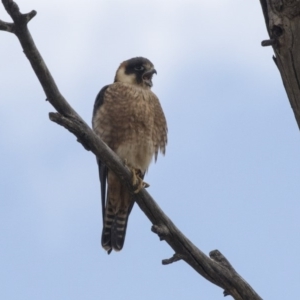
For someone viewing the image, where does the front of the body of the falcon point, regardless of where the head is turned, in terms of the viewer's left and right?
facing the viewer and to the right of the viewer
